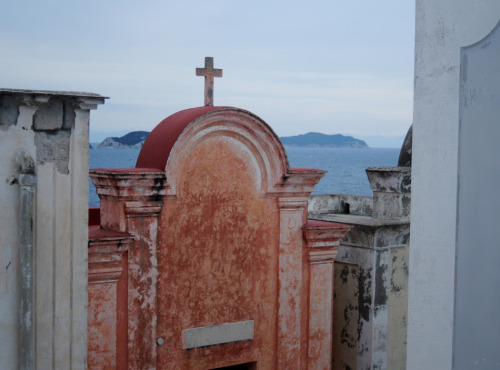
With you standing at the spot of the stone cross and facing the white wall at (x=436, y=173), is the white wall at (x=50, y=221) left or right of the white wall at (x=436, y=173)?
right

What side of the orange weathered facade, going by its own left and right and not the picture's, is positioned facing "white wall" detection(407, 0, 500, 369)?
front

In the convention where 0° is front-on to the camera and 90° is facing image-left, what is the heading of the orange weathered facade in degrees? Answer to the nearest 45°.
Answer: approximately 315°

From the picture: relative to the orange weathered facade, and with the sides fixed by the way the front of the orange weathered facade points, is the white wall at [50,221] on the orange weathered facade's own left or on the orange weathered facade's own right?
on the orange weathered facade's own right
